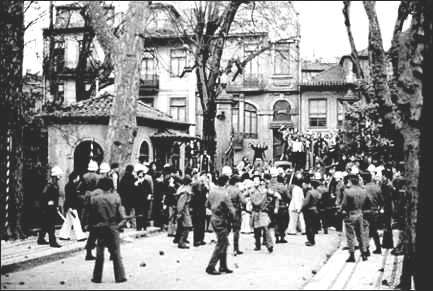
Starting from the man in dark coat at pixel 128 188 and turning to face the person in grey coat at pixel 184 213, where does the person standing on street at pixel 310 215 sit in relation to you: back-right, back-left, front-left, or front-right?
front-left

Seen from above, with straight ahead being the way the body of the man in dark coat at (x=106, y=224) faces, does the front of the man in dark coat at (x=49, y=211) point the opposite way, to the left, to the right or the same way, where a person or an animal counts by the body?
to the right

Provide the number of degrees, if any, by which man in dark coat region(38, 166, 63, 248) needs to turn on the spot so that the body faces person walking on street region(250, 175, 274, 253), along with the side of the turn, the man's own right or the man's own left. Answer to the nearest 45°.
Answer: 0° — they already face them

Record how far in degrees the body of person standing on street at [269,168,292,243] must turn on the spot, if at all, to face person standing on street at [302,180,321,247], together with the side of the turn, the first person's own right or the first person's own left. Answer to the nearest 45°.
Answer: approximately 135° to the first person's own right

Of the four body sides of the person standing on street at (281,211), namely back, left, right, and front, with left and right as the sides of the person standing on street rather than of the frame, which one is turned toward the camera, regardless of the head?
back

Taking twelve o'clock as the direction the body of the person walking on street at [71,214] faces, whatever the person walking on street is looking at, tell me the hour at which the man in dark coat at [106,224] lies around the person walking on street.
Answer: The man in dark coat is roughly at 3 o'clock from the person walking on street.

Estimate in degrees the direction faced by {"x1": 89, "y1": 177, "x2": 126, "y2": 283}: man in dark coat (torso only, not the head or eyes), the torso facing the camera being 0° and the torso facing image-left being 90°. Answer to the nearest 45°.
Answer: approximately 180°

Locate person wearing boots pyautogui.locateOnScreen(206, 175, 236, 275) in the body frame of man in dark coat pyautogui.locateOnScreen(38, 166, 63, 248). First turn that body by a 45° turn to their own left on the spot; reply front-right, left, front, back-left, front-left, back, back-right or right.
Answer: right

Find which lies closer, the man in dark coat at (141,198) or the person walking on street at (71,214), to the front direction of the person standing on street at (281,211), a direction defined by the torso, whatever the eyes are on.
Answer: the man in dark coat

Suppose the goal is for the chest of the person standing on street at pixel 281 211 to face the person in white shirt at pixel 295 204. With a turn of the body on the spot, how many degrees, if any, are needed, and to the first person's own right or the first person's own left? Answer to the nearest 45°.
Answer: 0° — they already face them

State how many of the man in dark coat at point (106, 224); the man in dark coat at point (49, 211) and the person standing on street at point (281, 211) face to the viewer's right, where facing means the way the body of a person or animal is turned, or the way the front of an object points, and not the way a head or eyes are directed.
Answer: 1

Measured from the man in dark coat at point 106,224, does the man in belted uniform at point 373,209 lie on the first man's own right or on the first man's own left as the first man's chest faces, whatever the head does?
on the first man's own right

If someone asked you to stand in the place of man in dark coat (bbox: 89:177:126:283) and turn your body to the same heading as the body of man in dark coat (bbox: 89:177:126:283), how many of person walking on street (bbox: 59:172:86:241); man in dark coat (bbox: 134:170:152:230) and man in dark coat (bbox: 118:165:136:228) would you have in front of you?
3
